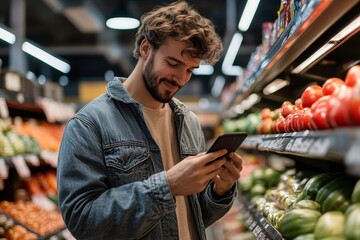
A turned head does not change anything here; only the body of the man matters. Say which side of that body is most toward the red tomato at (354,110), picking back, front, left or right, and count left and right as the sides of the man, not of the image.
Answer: front

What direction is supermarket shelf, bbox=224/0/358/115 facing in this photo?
to the viewer's left

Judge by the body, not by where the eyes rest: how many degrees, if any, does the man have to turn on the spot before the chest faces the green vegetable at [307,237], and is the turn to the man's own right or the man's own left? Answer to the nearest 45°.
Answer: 0° — they already face it

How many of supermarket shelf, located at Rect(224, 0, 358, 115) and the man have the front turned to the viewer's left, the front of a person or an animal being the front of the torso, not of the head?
1

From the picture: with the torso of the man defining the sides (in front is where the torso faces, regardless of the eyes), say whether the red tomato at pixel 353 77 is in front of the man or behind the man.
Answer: in front

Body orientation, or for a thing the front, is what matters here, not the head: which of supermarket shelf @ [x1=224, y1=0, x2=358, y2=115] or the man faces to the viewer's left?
the supermarket shelf

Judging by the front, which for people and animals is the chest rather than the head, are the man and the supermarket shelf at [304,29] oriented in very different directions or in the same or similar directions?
very different directions

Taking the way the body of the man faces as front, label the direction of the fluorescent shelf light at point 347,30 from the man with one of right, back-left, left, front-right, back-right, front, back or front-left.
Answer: front-left
